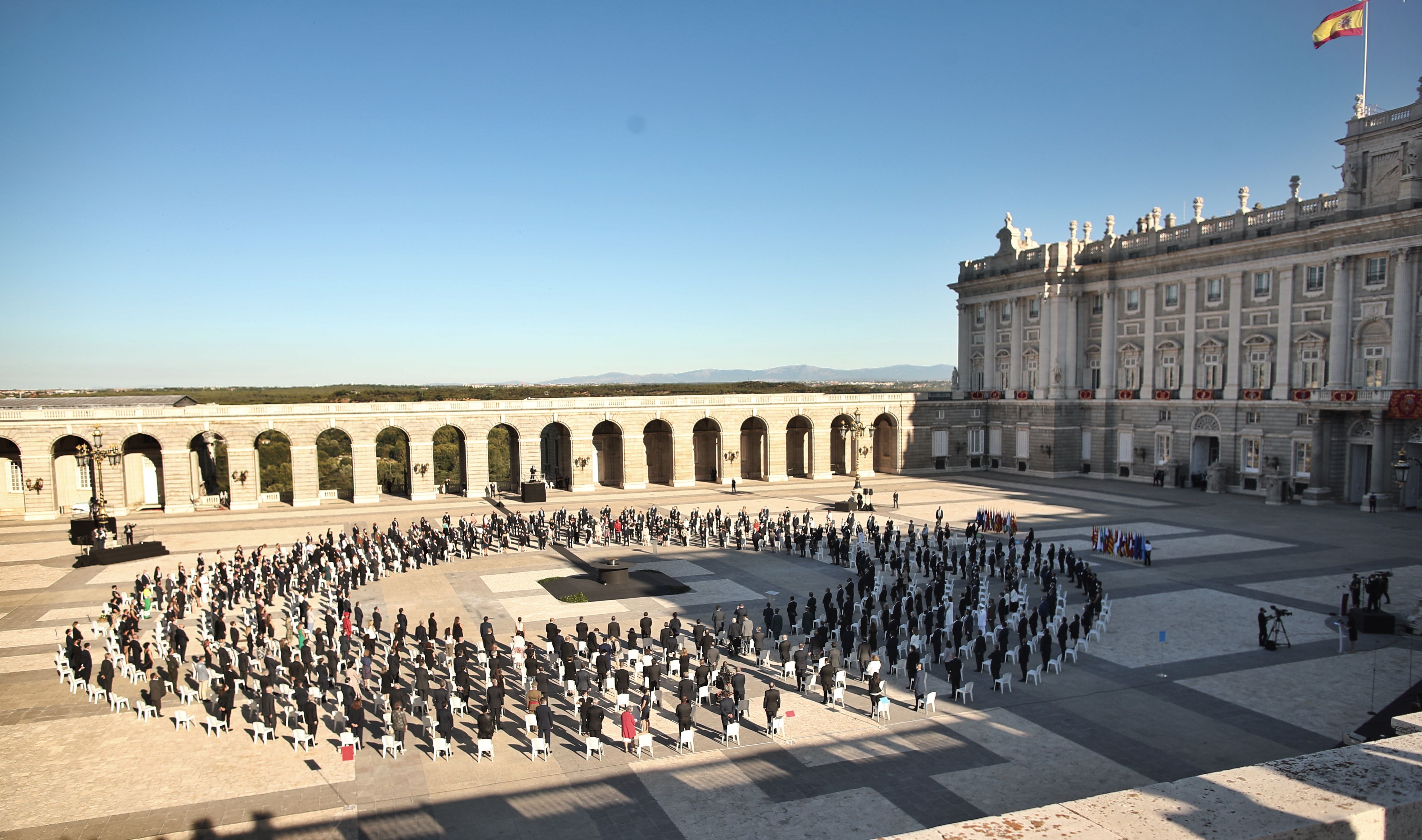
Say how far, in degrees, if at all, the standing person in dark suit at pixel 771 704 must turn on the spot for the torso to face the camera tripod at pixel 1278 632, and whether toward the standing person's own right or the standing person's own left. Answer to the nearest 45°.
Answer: approximately 45° to the standing person's own right

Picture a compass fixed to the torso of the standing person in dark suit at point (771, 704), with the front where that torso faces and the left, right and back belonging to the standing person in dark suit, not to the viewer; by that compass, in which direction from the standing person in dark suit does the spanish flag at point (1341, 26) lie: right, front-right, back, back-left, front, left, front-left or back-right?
front-right

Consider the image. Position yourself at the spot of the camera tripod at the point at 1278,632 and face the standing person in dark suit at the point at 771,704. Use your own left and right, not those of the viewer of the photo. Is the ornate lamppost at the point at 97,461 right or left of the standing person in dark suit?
right

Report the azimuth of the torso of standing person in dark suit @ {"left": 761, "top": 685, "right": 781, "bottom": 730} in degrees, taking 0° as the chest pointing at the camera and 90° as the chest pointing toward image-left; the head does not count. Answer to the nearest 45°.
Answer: approximately 180°

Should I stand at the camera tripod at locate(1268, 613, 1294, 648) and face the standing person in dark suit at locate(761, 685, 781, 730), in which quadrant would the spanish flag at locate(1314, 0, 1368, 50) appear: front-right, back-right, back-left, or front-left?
back-right

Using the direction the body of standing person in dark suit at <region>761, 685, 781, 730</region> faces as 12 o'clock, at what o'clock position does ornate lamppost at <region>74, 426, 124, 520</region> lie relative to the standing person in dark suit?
The ornate lamppost is roughly at 10 o'clock from the standing person in dark suit.
